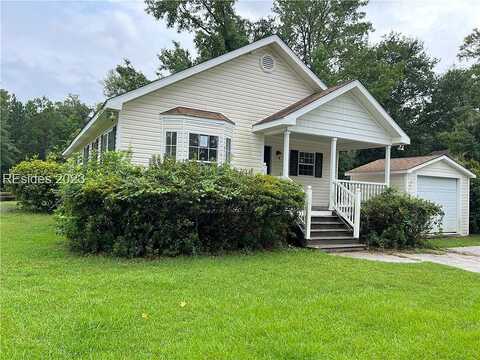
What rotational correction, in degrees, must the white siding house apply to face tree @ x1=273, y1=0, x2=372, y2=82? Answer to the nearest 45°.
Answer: approximately 135° to its left

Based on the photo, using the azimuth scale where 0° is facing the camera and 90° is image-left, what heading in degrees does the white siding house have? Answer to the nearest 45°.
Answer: approximately 315°

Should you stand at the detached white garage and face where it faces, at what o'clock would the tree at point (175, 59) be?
The tree is roughly at 5 o'clock from the detached white garage.

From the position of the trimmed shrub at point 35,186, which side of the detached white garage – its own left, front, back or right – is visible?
right

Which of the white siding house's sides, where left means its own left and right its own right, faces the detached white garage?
left

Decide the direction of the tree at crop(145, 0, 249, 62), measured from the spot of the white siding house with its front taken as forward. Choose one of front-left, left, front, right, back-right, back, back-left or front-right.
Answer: back-left

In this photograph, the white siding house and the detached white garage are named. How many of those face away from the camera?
0

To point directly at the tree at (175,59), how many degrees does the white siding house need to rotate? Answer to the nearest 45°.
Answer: approximately 135° to its left

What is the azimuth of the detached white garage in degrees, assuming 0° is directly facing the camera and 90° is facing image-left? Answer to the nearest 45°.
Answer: approximately 315°
